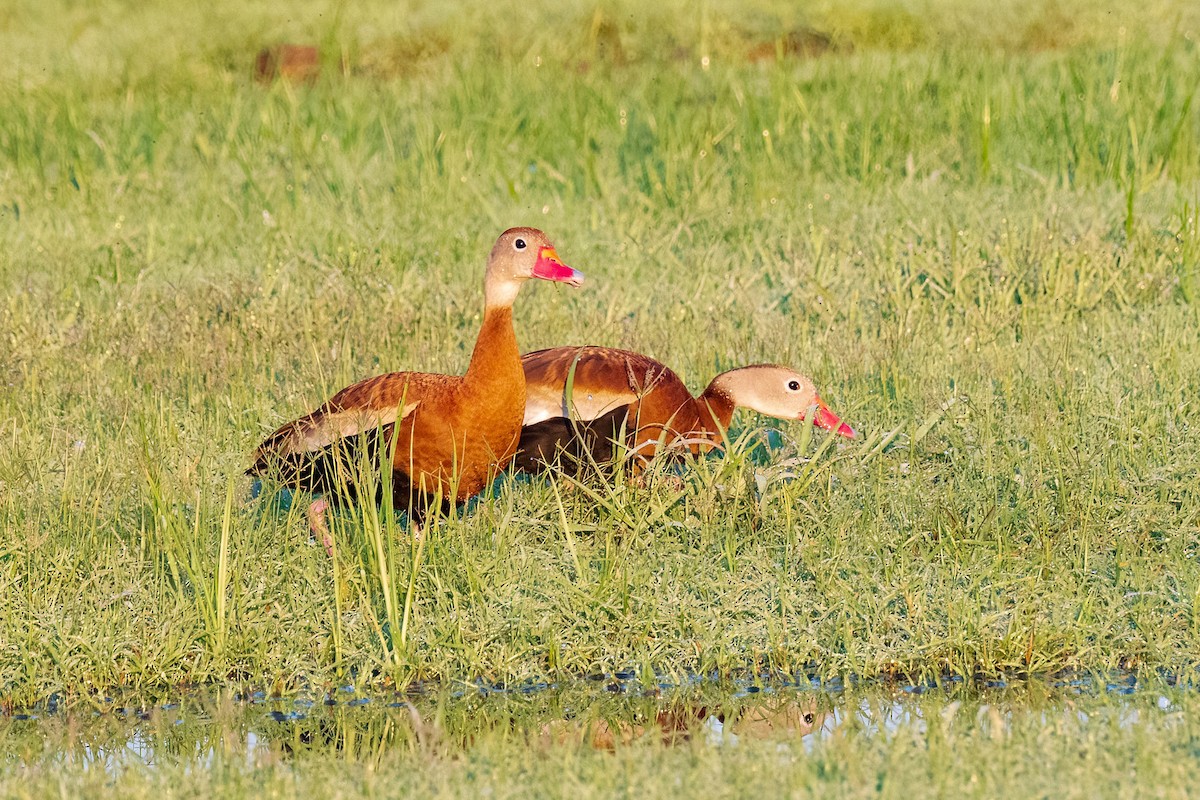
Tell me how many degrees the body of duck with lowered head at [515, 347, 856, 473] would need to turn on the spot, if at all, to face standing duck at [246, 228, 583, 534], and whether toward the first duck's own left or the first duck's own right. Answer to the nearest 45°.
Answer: approximately 135° to the first duck's own right

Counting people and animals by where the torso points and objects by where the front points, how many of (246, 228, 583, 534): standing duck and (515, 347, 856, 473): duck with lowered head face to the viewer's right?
2

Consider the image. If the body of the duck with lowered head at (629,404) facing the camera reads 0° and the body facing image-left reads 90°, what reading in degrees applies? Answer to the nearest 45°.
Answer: approximately 270°

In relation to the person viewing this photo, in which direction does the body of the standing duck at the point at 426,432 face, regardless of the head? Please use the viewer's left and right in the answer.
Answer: facing to the right of the viewer

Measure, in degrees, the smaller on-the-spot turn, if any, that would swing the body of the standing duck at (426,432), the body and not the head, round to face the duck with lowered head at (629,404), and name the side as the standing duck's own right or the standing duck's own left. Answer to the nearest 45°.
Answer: approximately 45° to the standing duck's own left
